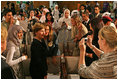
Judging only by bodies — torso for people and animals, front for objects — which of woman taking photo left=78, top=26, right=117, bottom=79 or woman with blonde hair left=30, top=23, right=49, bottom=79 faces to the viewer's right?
the woman with blonde hair

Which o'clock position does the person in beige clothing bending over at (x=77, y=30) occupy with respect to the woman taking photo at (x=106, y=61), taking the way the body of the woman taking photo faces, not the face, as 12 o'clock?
The person in beige clothing bending over is roughly at 1 o'clock from the woman taking photo.

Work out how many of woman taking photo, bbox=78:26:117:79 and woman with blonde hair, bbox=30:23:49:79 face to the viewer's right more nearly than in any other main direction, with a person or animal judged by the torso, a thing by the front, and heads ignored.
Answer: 1

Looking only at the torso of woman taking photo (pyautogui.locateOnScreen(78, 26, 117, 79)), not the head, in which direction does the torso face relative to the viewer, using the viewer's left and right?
facing away from the viewer and to the left of the viewer

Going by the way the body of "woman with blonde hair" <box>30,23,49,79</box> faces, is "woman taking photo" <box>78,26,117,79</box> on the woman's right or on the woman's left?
on the woman's right

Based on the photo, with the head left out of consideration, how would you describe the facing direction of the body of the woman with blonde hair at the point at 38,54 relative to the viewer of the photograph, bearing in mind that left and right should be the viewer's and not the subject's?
facing to the right of the viewer

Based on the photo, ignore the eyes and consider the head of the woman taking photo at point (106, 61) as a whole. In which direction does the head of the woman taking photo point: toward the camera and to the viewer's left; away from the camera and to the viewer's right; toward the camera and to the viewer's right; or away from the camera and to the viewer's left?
away from the camera and to the viewer's left
